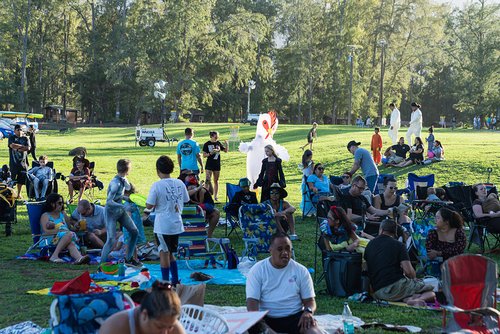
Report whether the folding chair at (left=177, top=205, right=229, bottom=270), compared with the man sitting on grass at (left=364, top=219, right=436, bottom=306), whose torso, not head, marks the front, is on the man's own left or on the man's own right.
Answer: on the man's own left

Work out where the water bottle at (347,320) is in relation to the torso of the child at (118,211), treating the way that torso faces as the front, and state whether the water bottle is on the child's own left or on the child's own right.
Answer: on the child's own right

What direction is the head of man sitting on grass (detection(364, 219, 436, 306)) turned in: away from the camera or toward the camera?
away from the camera

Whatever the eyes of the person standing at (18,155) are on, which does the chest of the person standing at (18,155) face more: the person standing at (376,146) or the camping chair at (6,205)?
the camping chair

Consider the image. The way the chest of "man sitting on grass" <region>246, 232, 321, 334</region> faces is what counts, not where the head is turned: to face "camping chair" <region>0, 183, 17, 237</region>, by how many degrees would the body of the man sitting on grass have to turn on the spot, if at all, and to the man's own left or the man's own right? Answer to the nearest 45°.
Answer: approximately 135° to the man's own right

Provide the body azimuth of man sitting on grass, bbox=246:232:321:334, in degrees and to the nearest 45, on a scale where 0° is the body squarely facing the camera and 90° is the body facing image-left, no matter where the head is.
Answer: approximately 0°

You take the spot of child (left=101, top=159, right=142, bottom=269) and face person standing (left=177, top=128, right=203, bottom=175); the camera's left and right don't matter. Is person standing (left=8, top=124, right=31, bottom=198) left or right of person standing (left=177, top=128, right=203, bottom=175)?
left
